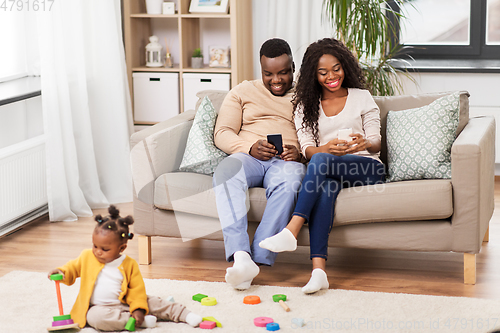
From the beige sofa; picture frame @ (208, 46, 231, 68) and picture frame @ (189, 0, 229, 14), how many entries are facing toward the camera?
3

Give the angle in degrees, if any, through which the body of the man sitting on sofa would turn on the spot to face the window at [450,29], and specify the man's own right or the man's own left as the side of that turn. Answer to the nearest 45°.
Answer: approximately 135° to the man's own left

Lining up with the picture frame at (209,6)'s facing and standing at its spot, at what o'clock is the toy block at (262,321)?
The toy block is roughly at 12 o'clock from the picture frame.

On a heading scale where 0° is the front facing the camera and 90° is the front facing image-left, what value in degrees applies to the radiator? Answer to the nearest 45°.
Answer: approximately 315°

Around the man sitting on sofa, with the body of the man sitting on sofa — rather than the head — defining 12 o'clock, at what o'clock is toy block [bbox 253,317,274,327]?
The toy block is roughly at 12 o'clock from the man sitting on sofa.

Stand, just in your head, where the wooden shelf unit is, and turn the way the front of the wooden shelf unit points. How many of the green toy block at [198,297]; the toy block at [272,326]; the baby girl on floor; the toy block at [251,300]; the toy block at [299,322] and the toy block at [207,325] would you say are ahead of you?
6

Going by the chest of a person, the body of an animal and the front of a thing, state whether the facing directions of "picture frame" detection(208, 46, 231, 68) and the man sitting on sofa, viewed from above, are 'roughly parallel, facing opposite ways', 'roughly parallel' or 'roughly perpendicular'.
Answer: roughly parallel

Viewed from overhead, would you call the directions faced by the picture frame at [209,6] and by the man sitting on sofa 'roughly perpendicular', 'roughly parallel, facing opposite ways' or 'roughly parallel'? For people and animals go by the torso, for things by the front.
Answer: roughly parallel

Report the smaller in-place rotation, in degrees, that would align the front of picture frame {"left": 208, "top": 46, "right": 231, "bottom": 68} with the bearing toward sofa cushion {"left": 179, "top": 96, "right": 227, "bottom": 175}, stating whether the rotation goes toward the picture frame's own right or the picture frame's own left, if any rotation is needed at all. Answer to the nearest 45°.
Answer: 0° — it already faces it

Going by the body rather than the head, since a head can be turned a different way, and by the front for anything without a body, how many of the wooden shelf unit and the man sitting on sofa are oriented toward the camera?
2

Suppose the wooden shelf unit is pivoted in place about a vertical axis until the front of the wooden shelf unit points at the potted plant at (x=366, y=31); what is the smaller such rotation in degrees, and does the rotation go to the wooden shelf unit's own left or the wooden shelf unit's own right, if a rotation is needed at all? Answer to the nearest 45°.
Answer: approximately 45° to the wooden shelf unit's own left

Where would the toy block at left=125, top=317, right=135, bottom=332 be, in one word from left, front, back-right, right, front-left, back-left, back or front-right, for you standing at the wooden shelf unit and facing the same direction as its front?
front

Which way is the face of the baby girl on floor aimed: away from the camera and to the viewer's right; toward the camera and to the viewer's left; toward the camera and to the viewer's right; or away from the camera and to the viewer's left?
toward the camera and to the viewer's left

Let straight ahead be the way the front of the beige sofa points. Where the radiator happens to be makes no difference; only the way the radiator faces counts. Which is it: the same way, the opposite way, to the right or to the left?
to the left

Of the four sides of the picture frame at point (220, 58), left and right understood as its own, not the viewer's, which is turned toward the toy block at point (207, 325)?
front

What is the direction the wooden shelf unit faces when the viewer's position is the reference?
facing the viewer

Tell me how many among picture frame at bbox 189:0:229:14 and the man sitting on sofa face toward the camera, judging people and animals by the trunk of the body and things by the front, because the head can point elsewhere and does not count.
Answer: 2

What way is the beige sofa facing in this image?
toward the camera

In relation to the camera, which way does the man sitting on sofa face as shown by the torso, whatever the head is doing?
toward the camera
